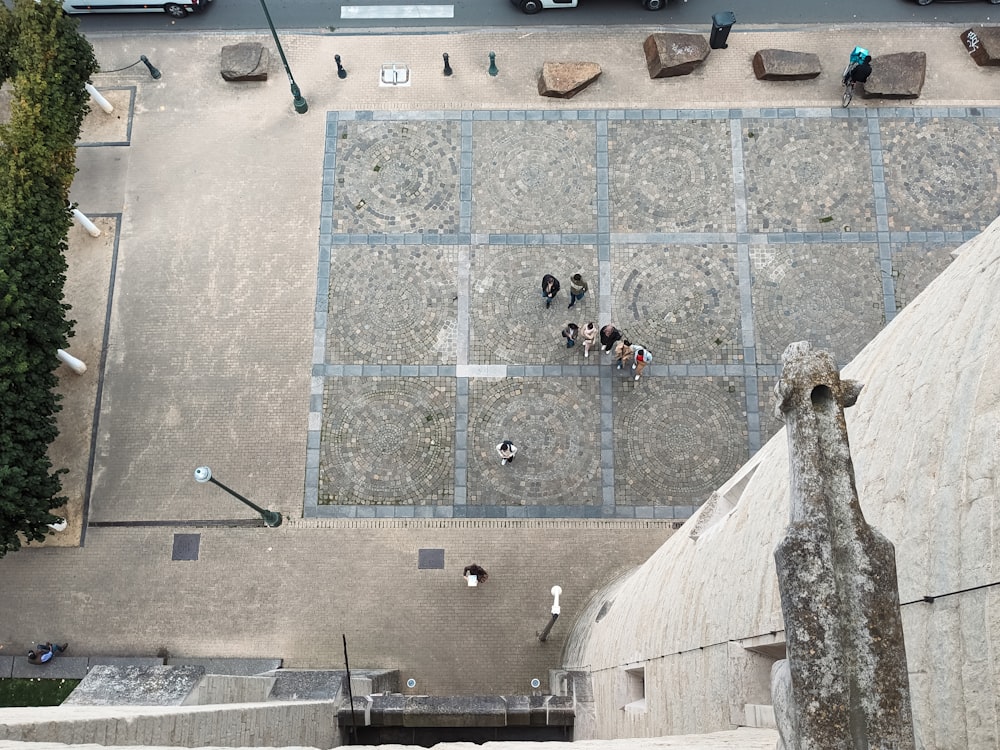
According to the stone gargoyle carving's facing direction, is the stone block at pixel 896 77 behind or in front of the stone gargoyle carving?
in front

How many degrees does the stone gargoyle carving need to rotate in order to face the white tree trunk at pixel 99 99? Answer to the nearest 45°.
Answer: approximately 45° to its left

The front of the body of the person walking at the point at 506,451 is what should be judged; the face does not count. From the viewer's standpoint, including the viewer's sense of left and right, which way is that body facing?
facing the viewer

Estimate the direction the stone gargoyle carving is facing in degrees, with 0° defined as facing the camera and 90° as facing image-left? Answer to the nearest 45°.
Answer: approximately 180°

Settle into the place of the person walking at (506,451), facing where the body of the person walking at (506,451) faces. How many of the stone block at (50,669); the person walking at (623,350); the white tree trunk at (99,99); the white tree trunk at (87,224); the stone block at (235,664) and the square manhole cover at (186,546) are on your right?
5

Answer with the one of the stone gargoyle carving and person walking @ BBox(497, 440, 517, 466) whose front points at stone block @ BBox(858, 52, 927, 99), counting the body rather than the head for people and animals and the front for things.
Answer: the stone gargoyle carving

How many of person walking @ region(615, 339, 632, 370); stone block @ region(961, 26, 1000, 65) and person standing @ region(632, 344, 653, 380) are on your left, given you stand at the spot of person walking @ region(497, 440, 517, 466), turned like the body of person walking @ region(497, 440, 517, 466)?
3

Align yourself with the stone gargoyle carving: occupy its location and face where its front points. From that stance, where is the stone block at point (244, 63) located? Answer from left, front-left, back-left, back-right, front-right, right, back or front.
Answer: front-left

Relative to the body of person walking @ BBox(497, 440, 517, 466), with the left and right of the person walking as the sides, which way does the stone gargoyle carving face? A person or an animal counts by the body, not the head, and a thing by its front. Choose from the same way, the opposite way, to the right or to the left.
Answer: the opposite way

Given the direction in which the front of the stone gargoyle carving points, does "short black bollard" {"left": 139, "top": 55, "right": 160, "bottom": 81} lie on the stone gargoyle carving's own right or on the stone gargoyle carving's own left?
on the stone gargoyle carving's own left

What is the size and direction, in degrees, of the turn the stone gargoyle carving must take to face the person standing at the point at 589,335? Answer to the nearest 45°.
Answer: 0° — it already faces them

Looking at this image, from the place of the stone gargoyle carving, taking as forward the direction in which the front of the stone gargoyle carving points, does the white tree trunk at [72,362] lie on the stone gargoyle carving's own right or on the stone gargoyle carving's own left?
on the stone gargoyle carving's own left
